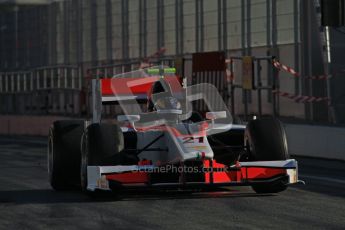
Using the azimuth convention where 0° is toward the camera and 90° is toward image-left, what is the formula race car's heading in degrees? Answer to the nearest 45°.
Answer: approximately 0°

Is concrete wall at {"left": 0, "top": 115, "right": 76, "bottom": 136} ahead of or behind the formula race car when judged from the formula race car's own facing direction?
behind
